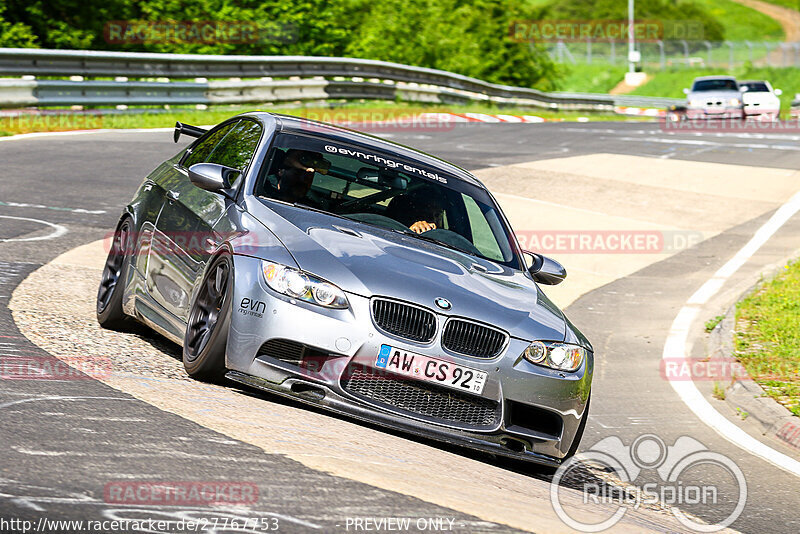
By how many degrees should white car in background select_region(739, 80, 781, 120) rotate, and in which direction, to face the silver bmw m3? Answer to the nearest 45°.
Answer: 0° — it already faces it

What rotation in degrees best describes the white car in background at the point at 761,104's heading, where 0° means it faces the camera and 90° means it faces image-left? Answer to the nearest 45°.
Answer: approximately 0°

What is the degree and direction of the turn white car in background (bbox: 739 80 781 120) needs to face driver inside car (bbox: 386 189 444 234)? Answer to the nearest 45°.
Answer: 0° — it already faces them

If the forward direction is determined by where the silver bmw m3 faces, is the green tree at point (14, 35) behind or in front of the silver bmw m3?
behind

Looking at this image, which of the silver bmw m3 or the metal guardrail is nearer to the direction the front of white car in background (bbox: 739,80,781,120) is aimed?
the silver bmw m3

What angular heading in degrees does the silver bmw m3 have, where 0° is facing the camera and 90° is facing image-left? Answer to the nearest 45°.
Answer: approximately 315°

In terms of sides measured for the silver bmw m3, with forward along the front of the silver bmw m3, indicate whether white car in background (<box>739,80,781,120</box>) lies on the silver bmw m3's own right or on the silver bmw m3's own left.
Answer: on the silver bmw m3's own left

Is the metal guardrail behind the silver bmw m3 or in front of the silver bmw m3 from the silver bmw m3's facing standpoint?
behind
